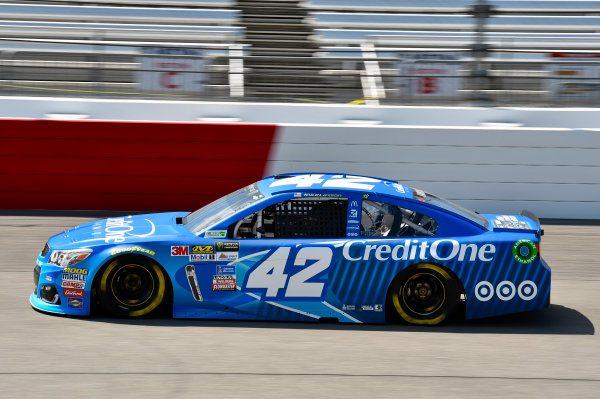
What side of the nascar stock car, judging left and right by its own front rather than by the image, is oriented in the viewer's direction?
left

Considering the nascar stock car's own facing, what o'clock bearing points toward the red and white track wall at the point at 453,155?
The red and white track wall is roughly at 4 o'clock from the nascar stock car.
